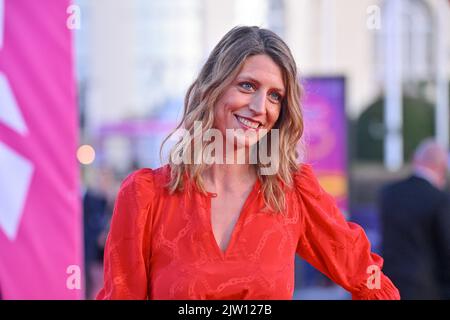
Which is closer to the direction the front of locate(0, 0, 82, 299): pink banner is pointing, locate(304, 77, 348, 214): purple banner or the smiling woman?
the smiling woman

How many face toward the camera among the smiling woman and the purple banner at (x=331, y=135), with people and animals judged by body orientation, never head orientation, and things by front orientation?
2

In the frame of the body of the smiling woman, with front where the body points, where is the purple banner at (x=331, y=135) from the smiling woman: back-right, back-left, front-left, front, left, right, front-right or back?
back

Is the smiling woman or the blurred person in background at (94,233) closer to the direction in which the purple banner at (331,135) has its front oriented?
the smiling woman

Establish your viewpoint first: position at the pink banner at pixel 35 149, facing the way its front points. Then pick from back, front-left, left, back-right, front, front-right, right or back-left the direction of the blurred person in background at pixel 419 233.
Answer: back-left

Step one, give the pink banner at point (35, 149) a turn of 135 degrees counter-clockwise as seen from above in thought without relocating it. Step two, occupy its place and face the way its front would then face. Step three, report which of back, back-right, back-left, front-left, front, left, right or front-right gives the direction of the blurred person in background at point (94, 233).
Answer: front-left

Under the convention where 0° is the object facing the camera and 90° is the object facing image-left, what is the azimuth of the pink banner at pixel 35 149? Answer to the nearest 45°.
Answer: approximately 0°

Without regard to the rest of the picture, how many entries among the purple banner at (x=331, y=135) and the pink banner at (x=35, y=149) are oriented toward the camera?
2

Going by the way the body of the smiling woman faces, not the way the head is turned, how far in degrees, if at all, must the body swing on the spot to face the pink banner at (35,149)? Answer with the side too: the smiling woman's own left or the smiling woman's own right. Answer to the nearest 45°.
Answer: approximately 135° to the smiling woman's own right

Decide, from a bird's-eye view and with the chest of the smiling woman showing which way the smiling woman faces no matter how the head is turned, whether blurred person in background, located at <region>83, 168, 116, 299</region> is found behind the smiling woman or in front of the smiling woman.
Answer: behind
